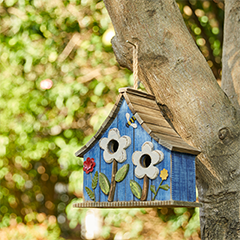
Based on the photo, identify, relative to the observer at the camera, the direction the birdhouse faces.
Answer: facing the viewer and to the left of the viewer

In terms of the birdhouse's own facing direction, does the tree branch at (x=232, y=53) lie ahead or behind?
behind
